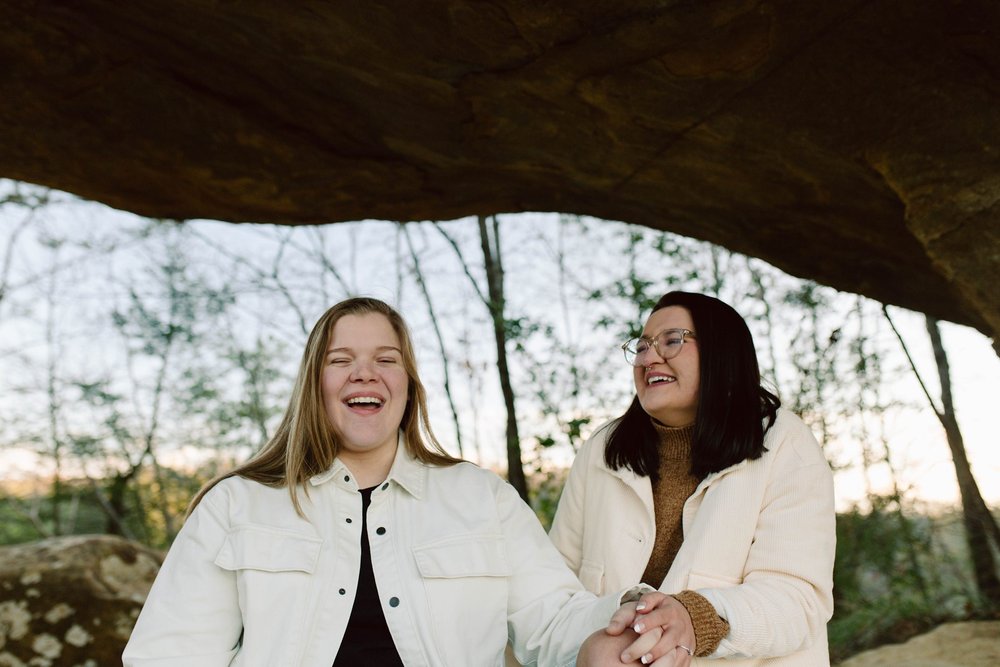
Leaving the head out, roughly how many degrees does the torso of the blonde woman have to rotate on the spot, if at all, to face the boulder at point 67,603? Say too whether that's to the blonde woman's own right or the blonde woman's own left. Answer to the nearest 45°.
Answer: approximately 135° to the blonde woman's own right

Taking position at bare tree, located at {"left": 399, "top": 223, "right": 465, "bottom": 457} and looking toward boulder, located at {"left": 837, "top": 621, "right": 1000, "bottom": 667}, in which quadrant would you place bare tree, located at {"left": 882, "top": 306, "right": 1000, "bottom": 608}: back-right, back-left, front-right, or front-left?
front-left

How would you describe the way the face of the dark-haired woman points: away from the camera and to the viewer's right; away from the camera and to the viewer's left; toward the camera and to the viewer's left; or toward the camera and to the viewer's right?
toward the camera and to the viewer's left

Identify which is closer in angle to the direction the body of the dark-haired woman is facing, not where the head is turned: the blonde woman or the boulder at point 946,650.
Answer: the blonde woman

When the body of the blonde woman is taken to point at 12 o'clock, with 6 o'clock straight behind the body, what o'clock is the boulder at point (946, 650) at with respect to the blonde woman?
The boulder is roughly at 8 o'clock from the blonde woman.

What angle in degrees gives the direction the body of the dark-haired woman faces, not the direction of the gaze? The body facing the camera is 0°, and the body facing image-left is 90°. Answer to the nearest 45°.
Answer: approximately 45°

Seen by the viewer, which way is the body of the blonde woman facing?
toward the camera

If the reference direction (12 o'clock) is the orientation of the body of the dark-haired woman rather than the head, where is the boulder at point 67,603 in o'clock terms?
The boulder is roughly at 2 o'clock from the dark-haired woman.

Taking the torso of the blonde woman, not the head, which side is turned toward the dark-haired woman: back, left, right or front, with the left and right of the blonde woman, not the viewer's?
left

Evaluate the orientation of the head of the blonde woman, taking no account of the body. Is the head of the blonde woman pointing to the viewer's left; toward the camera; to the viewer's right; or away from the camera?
toward the camera

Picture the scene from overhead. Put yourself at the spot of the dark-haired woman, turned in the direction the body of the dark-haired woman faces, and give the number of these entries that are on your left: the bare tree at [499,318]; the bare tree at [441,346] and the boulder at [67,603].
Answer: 0

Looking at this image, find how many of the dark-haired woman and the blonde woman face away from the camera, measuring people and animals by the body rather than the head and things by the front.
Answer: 0
